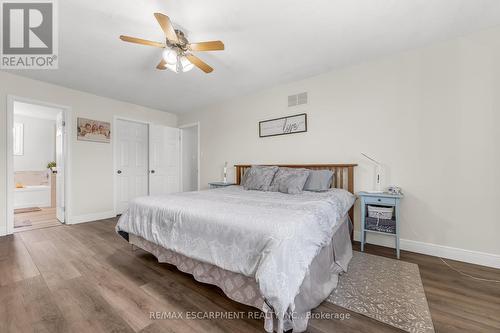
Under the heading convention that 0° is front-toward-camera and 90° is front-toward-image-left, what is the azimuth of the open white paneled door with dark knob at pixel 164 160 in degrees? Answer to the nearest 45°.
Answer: approximately 315°

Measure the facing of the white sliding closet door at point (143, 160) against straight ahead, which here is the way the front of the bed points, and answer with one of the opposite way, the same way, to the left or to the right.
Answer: to the left

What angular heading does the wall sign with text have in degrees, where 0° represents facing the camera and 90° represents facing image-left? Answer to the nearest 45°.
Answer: approximately 45°

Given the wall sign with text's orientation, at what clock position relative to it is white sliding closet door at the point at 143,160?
The white sliding closet door is roughly at 2 o'clock from the wall sign with text.

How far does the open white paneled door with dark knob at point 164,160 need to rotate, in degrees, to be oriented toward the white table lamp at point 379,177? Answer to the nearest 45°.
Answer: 0° — it already faces it

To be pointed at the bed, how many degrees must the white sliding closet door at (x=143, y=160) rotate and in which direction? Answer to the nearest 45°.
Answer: approximately 45° to its right

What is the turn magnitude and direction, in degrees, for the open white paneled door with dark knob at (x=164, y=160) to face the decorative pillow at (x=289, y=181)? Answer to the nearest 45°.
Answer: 0° — it already faces it

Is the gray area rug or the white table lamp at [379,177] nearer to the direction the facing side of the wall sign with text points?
the gray area rug
